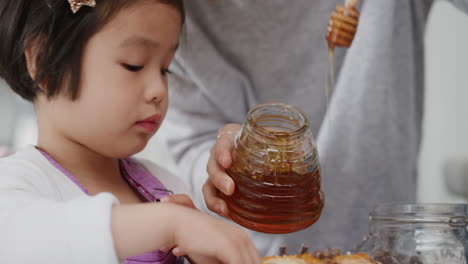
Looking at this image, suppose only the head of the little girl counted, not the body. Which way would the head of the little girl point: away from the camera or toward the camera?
toward the camera

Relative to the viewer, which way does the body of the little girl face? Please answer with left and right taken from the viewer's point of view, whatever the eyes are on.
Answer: facing the viewer and to the right of the viewer
